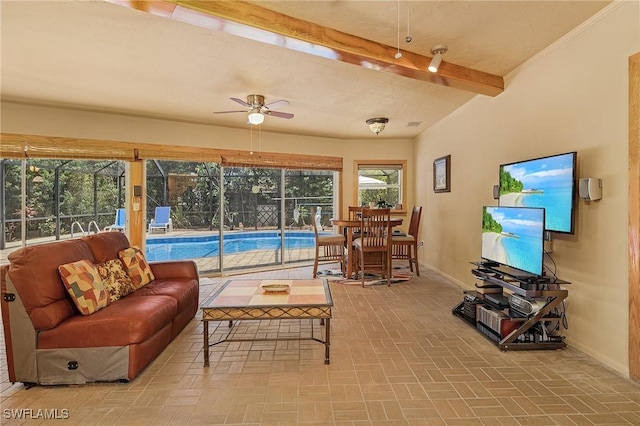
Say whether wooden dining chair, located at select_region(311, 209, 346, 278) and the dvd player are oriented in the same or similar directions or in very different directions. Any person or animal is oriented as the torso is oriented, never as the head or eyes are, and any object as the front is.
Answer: very different directions

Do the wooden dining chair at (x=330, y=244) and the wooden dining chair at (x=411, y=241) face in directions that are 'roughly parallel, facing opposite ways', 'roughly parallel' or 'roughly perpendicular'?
roughly parallel, facing opposite ways

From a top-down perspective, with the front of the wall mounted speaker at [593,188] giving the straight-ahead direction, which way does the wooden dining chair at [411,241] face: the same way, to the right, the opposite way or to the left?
the same way

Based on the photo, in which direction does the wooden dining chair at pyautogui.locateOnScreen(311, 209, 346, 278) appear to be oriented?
to the viewer's right

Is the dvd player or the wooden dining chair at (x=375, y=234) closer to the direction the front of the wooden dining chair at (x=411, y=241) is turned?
the wooden dining chair

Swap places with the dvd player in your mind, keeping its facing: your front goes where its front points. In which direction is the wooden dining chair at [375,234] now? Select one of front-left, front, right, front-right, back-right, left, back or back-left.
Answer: right

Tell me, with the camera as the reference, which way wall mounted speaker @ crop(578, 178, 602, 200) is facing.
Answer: facing the viewer and to the left of the viewer

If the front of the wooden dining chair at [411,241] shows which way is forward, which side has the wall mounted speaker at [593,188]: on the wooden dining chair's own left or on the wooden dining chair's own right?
on the wooden dining chair's own left

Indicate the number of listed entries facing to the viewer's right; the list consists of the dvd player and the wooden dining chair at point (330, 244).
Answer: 1

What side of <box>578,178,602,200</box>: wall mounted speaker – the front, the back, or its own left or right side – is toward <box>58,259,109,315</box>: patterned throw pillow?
front

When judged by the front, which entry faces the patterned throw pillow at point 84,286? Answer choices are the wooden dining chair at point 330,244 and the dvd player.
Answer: the dvd player

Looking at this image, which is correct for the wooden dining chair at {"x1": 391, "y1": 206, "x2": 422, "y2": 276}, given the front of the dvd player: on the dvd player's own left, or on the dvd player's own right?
on the dvd player's own right

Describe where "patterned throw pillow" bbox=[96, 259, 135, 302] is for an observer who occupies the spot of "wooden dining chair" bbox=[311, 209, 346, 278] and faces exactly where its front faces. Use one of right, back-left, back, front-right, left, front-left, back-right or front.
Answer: back-right

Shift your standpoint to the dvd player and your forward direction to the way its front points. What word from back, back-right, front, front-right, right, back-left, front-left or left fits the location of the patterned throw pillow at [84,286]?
front

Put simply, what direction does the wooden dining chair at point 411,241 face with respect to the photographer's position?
facing to the left of the viewer
